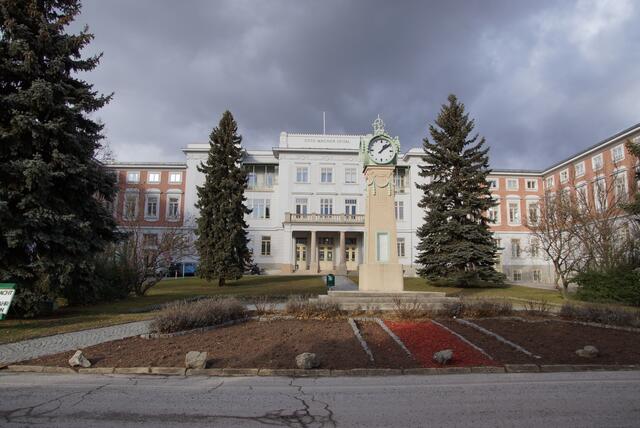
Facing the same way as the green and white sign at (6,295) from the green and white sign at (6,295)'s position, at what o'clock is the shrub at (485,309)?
The shrub is roughly at 10 o'clock from the green and white sign.

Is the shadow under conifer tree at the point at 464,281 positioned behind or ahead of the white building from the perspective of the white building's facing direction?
ahead

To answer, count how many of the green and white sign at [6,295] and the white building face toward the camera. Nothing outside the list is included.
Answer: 2

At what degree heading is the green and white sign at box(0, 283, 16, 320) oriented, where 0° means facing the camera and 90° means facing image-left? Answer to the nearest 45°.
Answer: approximately 0°

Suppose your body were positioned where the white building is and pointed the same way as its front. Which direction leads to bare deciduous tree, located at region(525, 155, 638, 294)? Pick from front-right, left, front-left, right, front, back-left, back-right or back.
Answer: front-left

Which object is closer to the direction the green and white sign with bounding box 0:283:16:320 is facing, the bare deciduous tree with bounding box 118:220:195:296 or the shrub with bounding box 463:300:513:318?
the shrub

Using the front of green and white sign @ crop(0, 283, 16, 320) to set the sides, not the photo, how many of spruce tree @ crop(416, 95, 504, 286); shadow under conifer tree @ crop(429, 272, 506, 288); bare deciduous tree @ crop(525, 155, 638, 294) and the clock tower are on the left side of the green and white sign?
4

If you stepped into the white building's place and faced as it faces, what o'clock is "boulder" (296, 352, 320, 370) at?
The boulder is roughly at 12 o'clock from the white building.

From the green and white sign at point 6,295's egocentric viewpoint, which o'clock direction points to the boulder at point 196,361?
The boulder is roughly at 11 o'clock from the green and white sign.

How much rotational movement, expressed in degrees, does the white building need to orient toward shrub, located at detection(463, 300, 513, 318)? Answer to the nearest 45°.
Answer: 0° — it already faces it

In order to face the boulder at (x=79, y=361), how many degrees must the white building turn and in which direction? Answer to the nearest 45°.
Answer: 0° — it already faces it

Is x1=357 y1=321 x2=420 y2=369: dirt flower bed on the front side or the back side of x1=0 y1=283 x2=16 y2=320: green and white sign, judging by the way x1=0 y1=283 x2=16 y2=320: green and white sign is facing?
on the front side

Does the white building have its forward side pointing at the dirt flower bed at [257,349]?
yes

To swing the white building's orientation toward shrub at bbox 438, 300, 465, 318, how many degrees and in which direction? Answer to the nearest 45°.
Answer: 0° — it already faces it

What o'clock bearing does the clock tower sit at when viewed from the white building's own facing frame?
The clock tower is roughly at 12 o'clock from the white building.
